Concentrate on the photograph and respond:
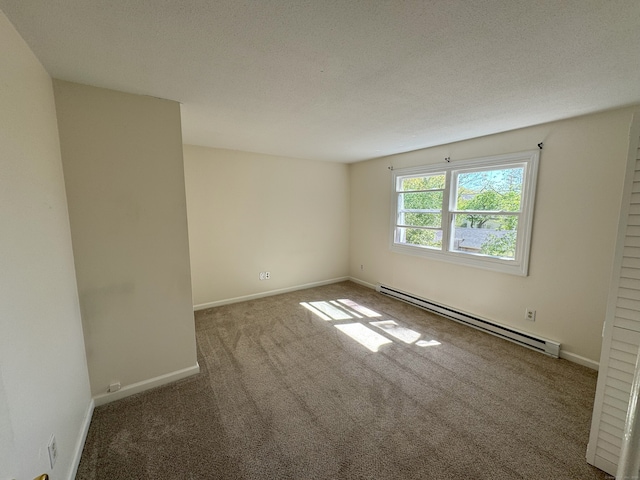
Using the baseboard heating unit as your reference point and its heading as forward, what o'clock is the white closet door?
The white closet door is roughly at 10 o'clock from the baseboard heating unit.

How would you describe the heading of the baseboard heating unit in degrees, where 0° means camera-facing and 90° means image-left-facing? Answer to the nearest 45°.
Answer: approximately 45°
